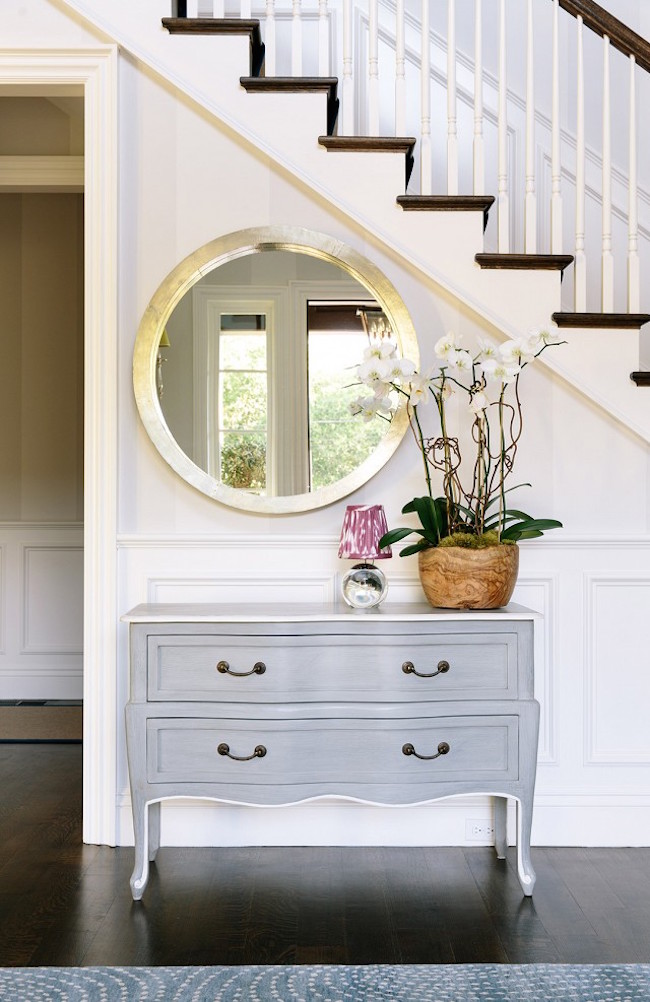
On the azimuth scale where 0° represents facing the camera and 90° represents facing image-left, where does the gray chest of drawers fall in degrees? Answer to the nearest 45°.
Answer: approximately 0°

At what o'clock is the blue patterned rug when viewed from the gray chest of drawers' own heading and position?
The blue patterned rug is roughly at 12 o'clock from the gray chest of drawers.

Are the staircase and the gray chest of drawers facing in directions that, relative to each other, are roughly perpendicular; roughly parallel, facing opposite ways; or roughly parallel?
roughly perpendicular

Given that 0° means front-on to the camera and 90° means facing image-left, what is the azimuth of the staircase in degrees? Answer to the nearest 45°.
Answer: approximately 270°

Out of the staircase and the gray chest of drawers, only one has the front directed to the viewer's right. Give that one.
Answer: the staircase

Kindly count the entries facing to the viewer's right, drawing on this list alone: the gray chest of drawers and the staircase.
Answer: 1
